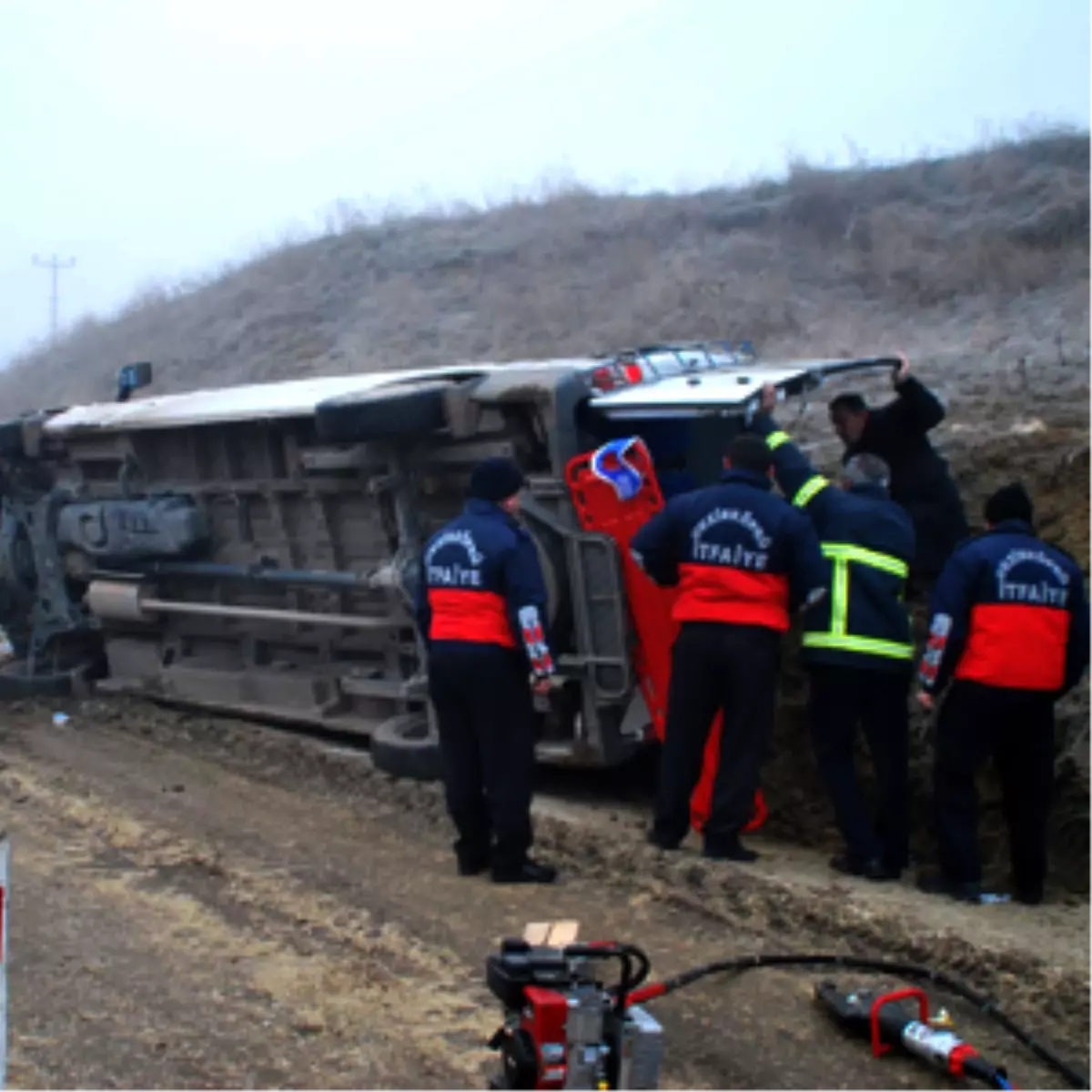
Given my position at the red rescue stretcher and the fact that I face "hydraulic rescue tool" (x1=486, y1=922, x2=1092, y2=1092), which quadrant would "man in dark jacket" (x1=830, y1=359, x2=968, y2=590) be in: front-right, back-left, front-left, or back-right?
back-left

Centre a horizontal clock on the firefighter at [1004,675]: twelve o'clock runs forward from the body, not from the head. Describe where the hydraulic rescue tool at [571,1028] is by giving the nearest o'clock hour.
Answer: The hydraulic rescue tool is roughly at 8 o'clock from the firefighter.

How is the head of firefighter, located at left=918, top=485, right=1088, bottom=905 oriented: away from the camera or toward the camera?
away from the camera

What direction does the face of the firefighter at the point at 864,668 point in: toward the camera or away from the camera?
away from the camera

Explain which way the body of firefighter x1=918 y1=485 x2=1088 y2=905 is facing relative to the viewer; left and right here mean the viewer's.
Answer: facing away from the viewer and to the left of the viewer

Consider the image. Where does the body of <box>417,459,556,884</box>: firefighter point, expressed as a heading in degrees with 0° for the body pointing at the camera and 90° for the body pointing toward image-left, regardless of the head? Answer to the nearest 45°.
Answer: approximately 225°

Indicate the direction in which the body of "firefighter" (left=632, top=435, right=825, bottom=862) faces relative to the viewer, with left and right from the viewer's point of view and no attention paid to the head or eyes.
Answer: facing away from the viewer

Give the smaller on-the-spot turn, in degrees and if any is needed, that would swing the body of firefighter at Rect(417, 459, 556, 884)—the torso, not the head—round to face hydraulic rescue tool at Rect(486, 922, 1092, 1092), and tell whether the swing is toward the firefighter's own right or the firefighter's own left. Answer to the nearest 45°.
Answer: approximately 135° to the firefighter's own right

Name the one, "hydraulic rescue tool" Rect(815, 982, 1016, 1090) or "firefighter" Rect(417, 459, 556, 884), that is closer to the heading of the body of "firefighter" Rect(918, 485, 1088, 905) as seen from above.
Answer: the firefighter

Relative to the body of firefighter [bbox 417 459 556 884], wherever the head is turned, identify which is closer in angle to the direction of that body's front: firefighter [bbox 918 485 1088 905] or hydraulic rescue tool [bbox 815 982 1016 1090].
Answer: the firefighter
